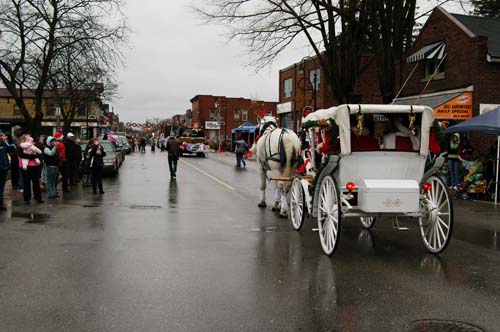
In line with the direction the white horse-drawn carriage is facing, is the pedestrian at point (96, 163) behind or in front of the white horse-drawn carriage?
in front

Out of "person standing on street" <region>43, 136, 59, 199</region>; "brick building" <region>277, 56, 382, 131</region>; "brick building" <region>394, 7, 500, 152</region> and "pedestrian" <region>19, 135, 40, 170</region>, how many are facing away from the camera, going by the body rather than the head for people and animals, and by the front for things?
0

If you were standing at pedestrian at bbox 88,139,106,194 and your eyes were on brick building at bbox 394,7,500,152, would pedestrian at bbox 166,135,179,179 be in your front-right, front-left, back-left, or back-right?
front-left

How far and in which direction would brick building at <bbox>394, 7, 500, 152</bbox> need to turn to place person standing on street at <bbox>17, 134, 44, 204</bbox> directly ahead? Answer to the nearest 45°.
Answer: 0° — it already faces them

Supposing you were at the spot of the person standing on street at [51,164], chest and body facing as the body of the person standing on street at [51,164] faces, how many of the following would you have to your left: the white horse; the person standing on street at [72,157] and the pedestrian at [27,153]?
1

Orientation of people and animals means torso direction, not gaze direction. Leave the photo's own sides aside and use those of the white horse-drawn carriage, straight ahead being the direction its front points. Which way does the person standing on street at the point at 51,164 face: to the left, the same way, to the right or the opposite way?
to the right

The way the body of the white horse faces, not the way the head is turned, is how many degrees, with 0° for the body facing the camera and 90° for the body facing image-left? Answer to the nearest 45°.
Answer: approximately 135°

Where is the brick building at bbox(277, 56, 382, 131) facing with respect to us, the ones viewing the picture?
facing the viewer and to the left of the viewer

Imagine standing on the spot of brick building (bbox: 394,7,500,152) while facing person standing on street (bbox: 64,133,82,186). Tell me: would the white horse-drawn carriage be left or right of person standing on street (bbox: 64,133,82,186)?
left

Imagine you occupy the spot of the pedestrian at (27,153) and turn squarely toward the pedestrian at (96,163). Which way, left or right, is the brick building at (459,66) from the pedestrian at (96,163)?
right

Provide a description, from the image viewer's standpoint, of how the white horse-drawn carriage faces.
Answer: facing away from the viewer and to the left of the viewer

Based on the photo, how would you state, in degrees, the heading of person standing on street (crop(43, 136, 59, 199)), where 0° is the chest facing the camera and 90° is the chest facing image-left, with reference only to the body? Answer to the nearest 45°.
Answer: approximately 270°

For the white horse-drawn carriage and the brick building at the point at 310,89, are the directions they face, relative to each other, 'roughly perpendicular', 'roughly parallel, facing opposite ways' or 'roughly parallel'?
roughly perpendicular

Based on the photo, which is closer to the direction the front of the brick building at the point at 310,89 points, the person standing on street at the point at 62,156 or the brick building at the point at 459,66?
the person standing on street
